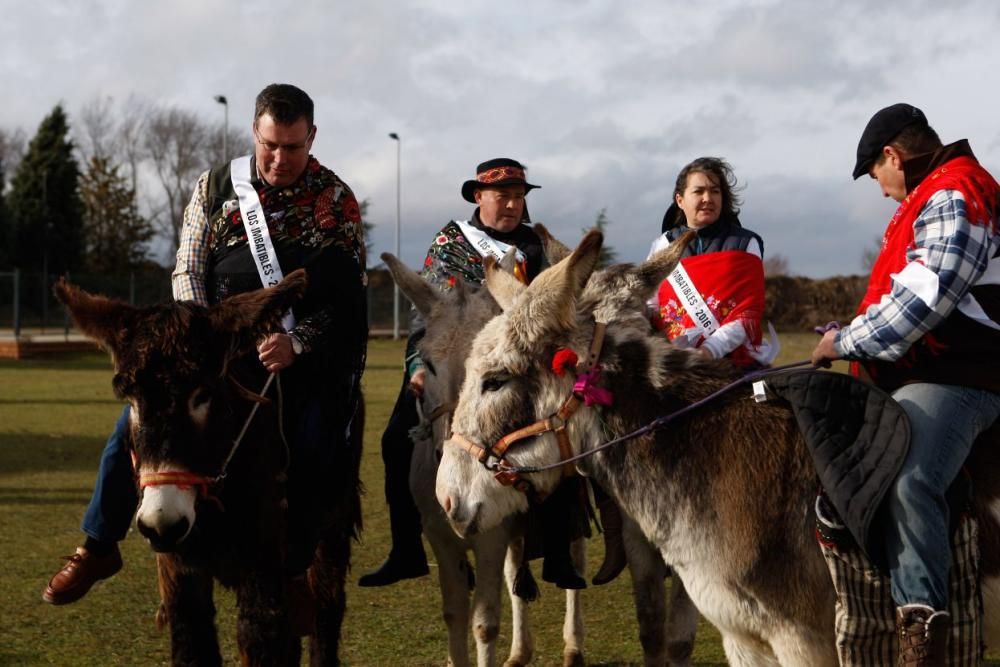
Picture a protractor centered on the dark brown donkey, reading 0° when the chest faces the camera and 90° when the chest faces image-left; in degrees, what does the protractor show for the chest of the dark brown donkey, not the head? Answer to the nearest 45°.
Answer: approximately 45°

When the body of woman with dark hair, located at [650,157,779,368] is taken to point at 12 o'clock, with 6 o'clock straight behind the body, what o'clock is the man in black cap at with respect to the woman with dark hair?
The man in black cap is roughly at 10 o'clock from the woman with dark hair.

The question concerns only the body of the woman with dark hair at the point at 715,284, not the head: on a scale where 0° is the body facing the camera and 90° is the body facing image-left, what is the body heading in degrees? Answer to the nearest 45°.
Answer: approximately 45°

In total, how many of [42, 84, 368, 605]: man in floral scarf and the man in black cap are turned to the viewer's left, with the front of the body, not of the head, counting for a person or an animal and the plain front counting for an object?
1

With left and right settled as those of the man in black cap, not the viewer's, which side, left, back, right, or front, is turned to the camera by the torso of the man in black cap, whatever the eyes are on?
left

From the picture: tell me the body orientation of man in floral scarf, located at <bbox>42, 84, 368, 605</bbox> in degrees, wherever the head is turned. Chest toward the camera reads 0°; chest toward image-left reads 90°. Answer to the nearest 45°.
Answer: approximately 0°

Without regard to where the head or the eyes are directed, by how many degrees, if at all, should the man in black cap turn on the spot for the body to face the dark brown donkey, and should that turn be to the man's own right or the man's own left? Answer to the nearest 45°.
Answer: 0° — they already face it

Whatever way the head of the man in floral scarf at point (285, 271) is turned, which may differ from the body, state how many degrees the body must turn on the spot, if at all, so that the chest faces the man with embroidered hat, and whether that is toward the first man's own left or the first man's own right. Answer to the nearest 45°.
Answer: approximately 135° to the first man's own left

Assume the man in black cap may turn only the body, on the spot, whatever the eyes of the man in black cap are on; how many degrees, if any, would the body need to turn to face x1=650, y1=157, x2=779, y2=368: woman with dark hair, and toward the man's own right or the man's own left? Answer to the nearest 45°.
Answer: approximately 45° to the man's own right

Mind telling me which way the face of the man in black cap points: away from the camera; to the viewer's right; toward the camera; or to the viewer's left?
to the viewer's left
